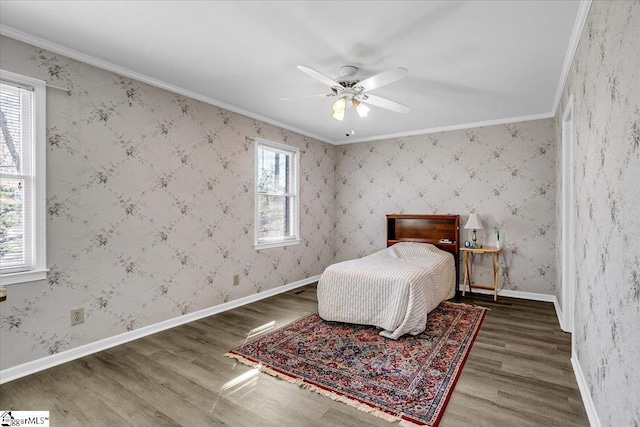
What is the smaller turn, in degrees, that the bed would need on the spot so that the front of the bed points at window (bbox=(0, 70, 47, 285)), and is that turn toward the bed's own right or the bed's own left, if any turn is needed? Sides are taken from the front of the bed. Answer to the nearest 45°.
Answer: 0° — it already faces it

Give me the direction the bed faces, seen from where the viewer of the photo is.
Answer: facing the viewer and to the left of the viewer

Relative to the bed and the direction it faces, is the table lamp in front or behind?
behind

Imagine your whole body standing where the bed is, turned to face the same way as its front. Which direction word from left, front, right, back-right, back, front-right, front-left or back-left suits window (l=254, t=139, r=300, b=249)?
right

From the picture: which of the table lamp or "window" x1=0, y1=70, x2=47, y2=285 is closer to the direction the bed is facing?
the window

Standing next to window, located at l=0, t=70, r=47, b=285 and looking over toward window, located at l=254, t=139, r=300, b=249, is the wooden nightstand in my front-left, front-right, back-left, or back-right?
front-right

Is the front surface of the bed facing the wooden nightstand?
no
